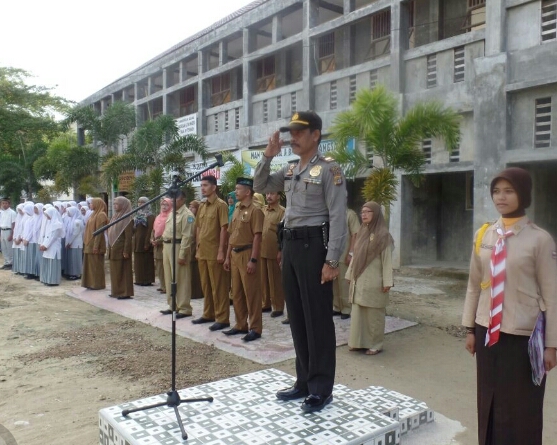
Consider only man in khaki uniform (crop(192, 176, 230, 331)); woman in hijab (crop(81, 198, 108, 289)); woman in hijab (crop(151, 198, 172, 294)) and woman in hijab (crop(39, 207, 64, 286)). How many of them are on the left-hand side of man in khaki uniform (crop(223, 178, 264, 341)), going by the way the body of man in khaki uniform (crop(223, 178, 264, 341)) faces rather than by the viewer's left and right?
0

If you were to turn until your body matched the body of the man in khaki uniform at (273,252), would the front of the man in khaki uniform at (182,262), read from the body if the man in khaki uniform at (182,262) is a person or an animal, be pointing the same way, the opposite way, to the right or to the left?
the same way

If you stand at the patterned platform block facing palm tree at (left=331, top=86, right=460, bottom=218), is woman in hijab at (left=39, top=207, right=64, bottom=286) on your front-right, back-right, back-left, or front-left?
front-left

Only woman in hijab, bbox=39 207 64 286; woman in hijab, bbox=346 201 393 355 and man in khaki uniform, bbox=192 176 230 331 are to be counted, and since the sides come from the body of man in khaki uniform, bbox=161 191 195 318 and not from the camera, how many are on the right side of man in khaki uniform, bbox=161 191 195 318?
1

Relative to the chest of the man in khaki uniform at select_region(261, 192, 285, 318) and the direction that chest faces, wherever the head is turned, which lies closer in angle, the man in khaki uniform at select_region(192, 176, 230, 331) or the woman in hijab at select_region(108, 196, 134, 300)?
the man in khaki uniform

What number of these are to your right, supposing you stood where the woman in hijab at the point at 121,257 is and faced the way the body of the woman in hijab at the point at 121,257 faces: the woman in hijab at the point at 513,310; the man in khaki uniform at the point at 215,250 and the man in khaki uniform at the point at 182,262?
0

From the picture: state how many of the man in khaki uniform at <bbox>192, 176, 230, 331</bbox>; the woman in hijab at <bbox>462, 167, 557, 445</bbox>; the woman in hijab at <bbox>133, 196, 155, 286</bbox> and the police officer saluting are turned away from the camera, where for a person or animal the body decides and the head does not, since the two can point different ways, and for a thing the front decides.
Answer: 0

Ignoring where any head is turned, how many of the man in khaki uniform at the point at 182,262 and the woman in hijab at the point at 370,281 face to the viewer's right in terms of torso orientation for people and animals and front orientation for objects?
0

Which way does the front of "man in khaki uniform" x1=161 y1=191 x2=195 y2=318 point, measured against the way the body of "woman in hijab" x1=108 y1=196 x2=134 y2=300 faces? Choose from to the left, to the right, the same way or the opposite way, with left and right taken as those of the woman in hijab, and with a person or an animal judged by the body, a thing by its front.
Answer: the same way

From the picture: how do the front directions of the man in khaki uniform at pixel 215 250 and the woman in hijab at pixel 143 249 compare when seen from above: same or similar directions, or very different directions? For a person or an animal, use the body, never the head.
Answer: same or similar directions

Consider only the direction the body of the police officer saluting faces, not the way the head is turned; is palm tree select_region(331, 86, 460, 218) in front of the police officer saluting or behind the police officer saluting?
behind

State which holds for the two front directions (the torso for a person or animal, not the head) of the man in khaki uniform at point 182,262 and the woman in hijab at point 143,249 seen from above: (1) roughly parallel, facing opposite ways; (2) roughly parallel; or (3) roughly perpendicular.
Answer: roughly parallel

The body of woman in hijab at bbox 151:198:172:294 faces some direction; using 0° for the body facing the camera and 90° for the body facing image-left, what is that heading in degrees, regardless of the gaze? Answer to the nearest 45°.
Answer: approximately 45°

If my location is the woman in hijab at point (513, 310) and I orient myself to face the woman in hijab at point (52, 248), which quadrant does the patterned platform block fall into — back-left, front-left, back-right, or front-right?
front-left

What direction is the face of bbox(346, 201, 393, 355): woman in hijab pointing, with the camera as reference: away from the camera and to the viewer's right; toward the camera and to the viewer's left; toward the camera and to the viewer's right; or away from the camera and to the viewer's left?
toward the camera and to the viewer's left

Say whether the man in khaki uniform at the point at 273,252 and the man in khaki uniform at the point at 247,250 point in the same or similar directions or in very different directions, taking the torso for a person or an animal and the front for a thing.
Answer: same or similar directions

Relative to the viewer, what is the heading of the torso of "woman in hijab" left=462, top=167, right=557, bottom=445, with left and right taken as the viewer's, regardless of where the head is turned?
facing the viewer and to the left of the viewer

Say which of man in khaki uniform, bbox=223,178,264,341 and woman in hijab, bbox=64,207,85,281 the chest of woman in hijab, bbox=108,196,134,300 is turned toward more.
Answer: the man in khaki uniform

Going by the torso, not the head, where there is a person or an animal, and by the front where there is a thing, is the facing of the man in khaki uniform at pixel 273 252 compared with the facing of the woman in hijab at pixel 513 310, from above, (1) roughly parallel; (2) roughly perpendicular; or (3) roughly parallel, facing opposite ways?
roughly parallel

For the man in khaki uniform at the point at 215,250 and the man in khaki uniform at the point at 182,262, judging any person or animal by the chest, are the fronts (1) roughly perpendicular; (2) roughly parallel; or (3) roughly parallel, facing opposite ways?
roughly parallel
